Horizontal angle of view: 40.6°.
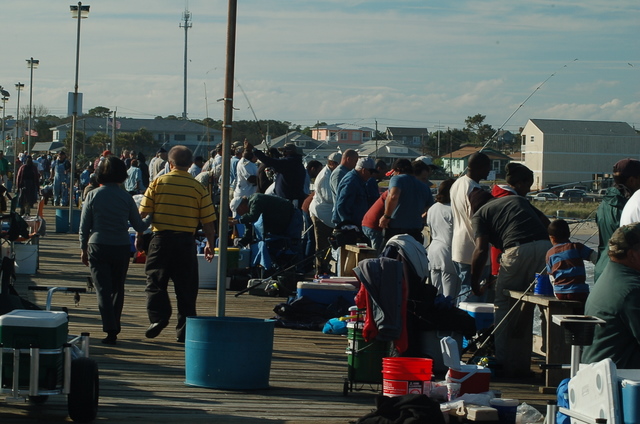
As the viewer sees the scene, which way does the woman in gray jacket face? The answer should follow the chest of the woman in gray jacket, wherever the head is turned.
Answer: away from the camera

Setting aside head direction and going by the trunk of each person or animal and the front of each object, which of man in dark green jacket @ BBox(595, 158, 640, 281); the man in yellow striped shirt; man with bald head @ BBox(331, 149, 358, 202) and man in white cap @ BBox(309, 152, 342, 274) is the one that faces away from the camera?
the man in yellow striped shirt

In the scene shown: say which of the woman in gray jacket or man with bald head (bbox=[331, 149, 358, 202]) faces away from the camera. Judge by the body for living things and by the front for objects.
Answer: the woman in gray jacket

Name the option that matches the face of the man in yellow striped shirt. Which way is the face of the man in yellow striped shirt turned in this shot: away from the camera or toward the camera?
away from the camera

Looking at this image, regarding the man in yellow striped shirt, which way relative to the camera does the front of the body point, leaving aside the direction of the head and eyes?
away from the camera

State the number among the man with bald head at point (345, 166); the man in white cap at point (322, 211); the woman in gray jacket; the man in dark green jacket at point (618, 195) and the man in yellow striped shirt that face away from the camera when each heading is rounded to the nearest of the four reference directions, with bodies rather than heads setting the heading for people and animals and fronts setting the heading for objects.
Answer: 2

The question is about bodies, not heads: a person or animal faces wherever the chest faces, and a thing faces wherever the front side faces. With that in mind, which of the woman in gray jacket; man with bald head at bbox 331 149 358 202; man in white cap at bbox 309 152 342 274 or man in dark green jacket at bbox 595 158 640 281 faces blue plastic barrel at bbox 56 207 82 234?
the woman in gray jacket

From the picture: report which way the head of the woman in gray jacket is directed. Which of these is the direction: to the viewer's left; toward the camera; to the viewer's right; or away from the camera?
away from the camera

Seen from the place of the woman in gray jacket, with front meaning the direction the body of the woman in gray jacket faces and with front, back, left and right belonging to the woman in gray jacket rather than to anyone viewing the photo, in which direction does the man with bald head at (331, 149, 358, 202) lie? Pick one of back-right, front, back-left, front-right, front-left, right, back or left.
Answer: front-right
